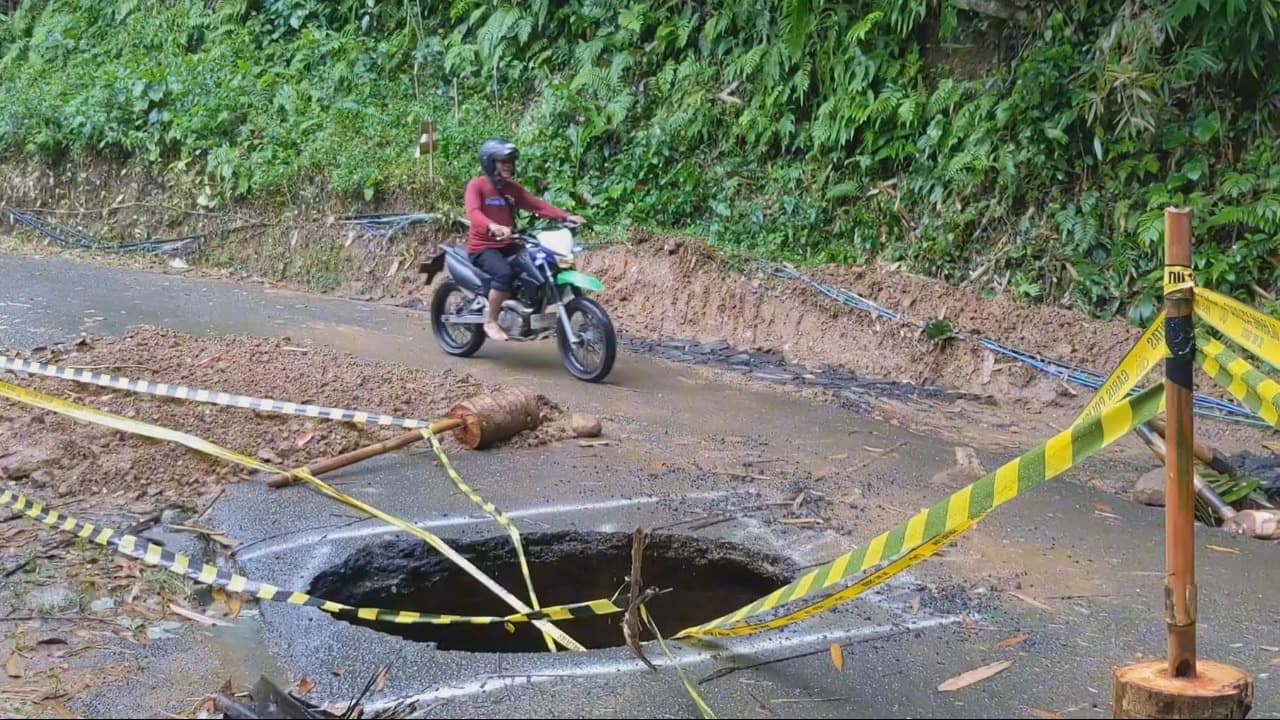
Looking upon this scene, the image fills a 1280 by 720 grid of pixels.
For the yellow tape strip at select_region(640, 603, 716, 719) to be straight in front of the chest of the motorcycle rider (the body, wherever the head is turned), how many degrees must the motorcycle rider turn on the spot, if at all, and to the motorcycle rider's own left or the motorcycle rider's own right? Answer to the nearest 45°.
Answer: approximately 45° to the motorcycle rider's own right

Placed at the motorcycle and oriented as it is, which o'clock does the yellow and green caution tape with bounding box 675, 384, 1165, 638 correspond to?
The yellow and green caution tape is roughly at 1 o'clock from the motorcycle.

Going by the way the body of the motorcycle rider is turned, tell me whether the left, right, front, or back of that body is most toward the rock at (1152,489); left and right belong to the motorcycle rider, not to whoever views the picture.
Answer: front

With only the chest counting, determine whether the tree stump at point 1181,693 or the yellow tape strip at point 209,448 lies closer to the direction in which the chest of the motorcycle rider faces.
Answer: the tree stump

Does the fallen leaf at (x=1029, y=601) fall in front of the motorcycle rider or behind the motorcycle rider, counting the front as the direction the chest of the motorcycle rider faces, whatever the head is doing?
in front

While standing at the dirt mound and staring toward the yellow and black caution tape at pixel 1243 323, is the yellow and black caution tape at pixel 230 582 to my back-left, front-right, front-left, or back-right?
front-right

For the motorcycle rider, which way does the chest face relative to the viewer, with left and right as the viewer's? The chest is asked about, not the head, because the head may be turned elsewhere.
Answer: facing the viewer and to the right of the viewer

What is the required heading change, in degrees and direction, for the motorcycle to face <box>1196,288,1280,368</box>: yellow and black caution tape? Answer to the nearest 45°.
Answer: approximately 45° to its right

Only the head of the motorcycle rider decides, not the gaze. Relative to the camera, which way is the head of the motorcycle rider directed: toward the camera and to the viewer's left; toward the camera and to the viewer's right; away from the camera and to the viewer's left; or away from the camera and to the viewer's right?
toward the camera and to the viewer's right

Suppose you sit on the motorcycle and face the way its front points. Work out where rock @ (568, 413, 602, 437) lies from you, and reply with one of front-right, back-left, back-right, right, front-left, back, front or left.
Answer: front-right

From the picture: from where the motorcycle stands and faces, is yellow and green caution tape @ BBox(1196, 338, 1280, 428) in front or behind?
in front
